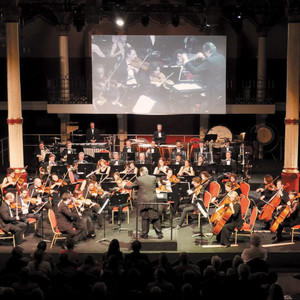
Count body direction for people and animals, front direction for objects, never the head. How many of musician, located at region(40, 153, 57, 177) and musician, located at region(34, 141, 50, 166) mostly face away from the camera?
0

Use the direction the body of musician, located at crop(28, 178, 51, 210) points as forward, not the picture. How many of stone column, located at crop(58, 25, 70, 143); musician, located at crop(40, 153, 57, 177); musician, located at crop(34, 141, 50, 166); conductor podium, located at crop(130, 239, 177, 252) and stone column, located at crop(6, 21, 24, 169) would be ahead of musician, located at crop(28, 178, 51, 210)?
1

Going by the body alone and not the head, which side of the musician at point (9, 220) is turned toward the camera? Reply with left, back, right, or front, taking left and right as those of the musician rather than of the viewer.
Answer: right

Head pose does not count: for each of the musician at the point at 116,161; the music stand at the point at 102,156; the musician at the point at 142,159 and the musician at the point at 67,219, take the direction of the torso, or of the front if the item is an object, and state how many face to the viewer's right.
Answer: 1

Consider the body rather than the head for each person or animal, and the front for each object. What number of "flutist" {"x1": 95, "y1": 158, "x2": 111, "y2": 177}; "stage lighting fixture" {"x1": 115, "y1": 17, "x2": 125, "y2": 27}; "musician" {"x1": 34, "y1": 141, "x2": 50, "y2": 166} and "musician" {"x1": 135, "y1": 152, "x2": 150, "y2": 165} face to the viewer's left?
0

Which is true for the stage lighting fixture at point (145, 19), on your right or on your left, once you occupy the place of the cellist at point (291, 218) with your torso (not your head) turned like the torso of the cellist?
on your right

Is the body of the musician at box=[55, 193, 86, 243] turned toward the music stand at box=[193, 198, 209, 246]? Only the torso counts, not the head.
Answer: yes

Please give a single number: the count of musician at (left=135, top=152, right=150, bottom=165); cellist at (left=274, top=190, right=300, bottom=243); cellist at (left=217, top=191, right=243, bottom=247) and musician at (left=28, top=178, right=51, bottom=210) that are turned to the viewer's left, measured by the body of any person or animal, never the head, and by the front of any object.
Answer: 2

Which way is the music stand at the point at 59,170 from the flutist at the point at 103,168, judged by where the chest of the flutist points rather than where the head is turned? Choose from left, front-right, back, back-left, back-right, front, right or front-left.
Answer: back-right

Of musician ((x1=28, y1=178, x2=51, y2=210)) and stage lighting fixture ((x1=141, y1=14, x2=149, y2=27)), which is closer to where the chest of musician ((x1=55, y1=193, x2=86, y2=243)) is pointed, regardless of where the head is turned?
the stage lighting fixture

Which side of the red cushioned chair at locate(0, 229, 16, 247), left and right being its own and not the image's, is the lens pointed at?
right

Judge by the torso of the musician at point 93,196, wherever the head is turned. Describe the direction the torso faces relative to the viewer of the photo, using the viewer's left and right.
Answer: facing the viewer and to the right of the viewer
